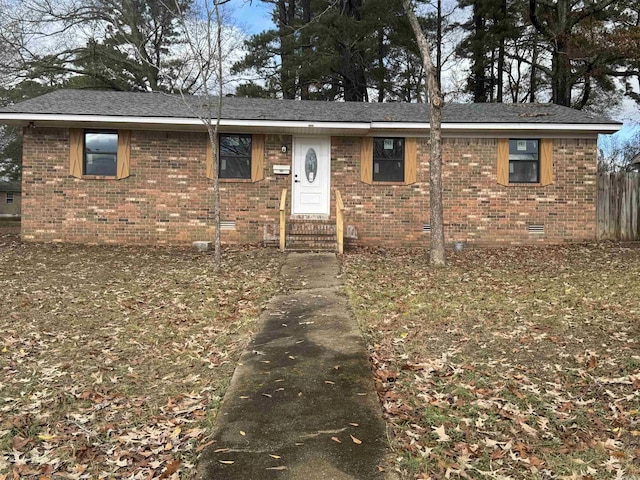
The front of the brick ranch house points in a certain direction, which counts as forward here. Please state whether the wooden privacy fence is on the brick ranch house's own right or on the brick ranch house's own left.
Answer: on the brick ranch house's own left

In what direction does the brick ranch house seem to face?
toward the camera
